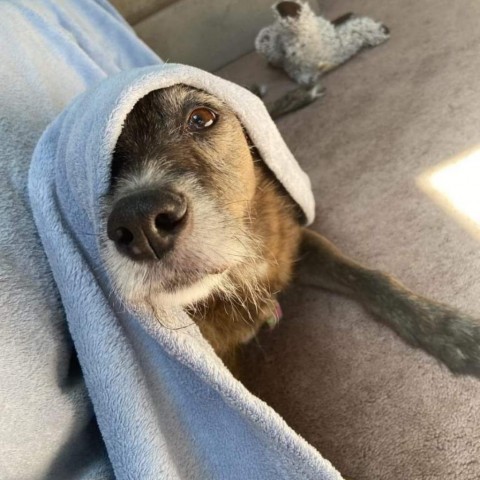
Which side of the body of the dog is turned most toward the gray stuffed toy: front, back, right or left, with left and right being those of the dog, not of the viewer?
back

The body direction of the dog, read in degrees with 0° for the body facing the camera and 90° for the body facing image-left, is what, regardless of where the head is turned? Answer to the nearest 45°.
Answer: approximately 45°
